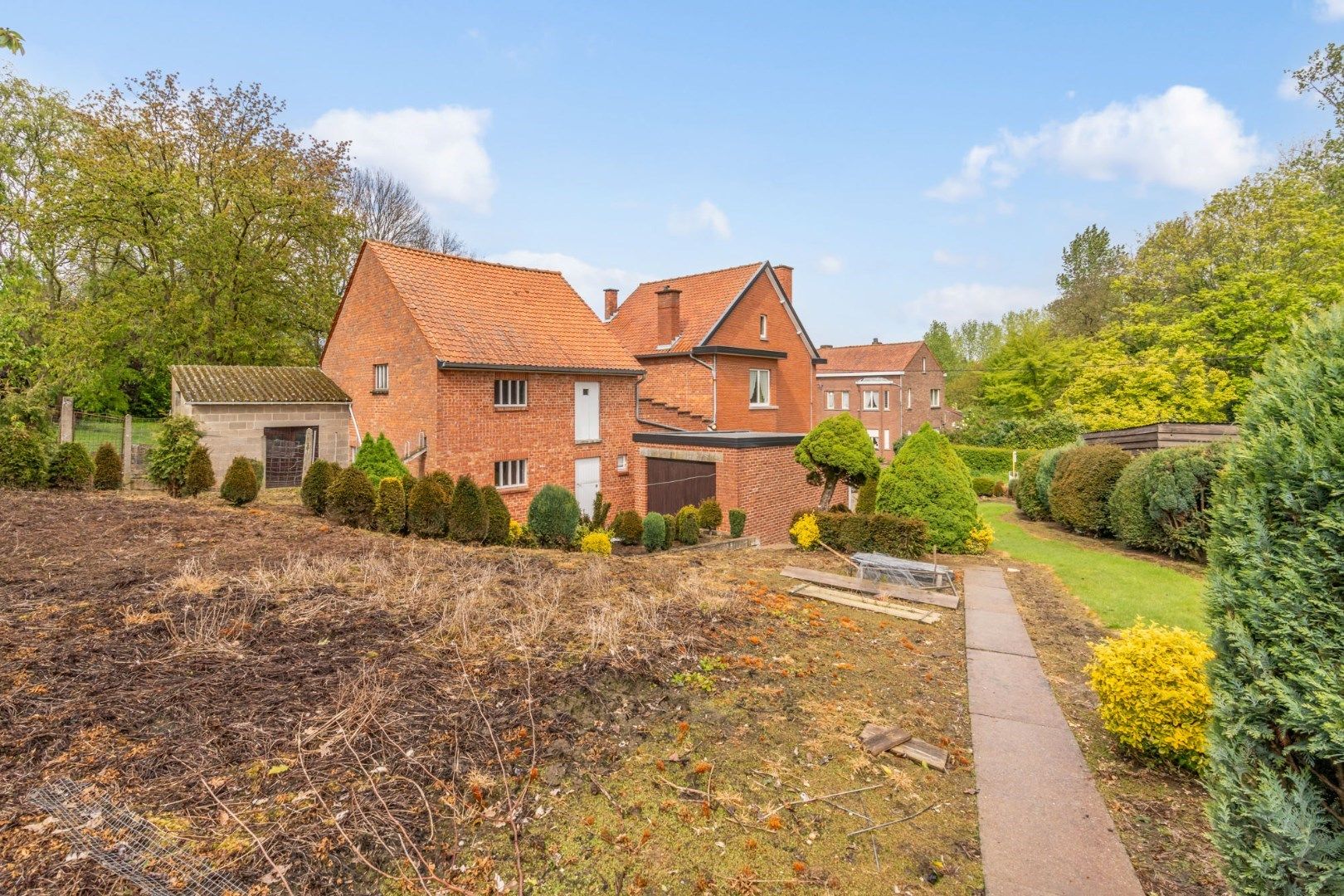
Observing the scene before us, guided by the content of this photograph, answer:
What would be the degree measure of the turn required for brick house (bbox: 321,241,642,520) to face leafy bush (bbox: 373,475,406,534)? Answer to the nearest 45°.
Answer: approximately 45° to its right

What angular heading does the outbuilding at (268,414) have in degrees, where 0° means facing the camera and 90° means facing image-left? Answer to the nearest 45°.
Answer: approximately 0°

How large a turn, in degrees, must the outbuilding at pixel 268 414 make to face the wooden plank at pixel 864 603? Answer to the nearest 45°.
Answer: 0° — it already faces it

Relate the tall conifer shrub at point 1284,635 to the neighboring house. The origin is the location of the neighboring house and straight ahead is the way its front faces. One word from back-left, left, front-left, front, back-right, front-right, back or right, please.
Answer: front-left

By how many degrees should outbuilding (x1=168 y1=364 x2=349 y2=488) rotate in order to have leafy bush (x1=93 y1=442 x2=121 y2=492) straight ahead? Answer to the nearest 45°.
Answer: approximately 45° to its right

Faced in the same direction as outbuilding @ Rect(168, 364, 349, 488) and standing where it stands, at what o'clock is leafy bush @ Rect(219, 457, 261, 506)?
The leafy bush is roughly at 12 o'clock from the outbuilding.
